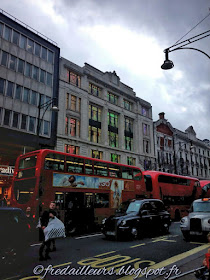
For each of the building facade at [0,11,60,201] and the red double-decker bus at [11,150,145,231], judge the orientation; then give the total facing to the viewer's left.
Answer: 0

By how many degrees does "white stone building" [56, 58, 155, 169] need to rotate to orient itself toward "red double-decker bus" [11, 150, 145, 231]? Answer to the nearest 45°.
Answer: approximately 45° to its right

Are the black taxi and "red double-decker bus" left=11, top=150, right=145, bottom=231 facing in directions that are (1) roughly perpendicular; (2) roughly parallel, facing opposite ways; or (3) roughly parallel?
roughly parallel, facing opposite ways

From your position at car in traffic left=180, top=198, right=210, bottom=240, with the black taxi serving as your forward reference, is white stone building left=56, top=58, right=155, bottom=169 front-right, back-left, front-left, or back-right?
front-right

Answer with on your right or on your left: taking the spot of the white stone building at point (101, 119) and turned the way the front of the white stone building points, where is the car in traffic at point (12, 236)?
on your right

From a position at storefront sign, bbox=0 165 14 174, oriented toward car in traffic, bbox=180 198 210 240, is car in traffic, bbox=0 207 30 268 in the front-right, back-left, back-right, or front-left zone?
front-right

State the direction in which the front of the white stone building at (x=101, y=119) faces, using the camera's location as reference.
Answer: facing the viewer and to the right of the viewer

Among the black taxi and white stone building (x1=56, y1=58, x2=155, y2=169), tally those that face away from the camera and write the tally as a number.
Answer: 0

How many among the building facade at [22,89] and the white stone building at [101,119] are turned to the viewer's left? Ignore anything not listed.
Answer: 0

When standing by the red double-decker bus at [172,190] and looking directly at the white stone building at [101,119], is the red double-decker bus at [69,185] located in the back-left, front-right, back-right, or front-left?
back-left

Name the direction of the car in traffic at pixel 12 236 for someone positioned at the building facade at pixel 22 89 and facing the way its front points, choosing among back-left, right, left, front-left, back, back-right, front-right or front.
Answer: front-right

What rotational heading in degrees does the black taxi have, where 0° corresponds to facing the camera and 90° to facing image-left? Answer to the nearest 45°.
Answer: approximately 45°

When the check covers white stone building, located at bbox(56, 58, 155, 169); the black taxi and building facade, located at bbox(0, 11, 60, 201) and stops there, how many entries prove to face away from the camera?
0

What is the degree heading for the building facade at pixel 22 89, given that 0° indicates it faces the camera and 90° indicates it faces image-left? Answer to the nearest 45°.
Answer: approximately 315°
